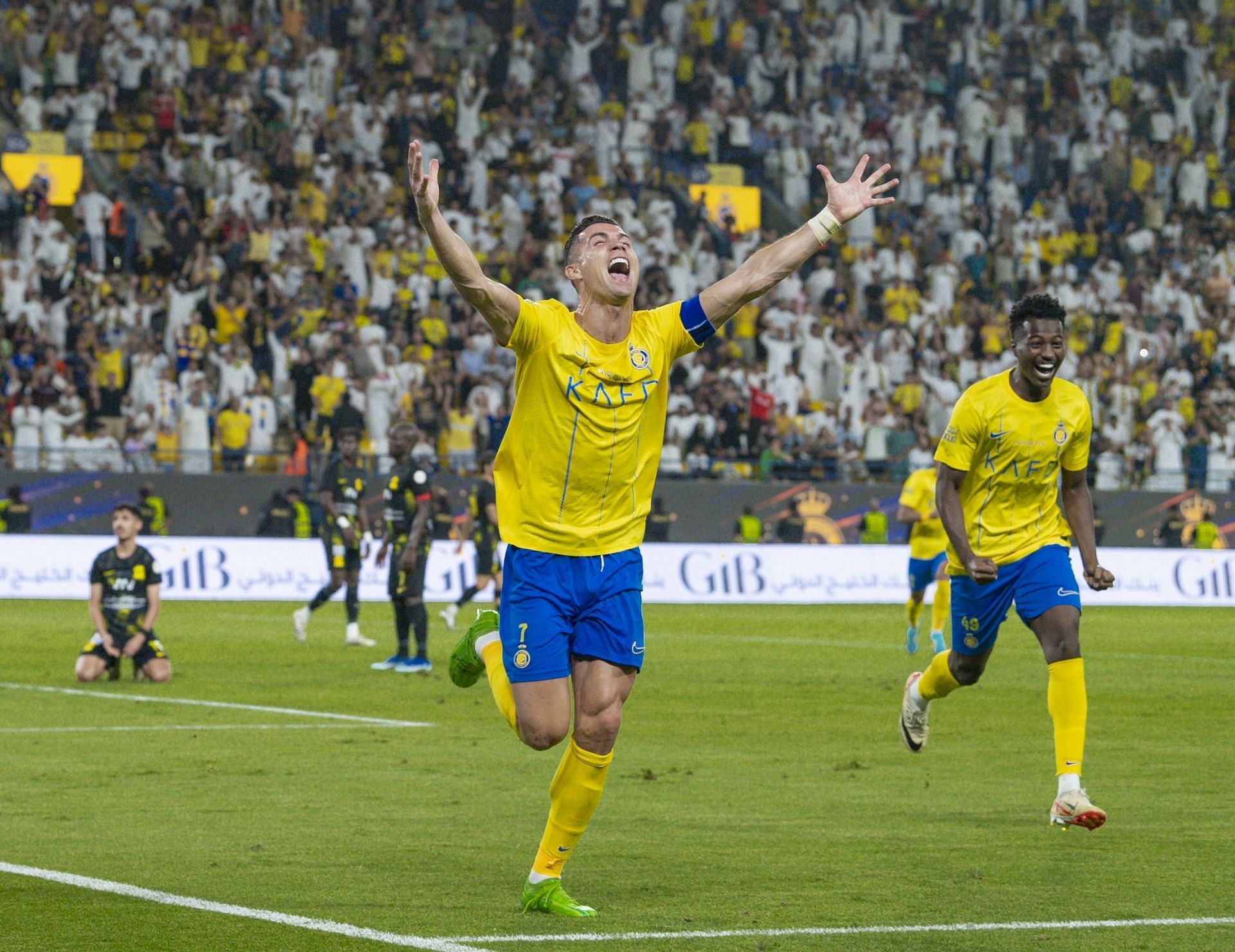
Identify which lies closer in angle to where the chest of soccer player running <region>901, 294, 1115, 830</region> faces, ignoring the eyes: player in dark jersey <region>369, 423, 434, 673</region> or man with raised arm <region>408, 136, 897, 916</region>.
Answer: the man with raised arm

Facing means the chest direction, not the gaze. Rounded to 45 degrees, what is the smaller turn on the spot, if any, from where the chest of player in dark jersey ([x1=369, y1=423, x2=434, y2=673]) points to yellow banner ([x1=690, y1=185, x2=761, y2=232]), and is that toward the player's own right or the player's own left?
approximately 135° to the player's own right

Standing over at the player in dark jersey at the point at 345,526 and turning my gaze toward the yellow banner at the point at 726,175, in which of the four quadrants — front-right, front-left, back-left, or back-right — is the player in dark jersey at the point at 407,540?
back-right

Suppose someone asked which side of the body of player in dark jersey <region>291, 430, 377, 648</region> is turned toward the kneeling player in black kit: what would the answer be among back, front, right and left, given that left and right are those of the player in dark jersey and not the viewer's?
right

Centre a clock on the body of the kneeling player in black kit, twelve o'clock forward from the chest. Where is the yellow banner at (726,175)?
The yellow banner is roughly at 7 o'clock from the kneeling player in black kit.

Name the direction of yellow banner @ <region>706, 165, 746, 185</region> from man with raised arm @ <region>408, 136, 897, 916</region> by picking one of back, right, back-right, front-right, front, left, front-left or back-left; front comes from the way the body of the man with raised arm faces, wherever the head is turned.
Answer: back-left

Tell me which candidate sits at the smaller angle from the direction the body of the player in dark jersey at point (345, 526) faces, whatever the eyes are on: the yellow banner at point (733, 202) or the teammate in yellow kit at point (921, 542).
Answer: the teammate in yellow kit

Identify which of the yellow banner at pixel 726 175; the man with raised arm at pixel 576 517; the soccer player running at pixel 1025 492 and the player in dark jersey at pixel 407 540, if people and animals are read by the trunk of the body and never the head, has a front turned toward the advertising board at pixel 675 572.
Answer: the yellow banner

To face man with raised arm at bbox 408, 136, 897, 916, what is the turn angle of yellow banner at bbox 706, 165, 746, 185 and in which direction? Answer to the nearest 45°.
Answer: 0° — it already faces them

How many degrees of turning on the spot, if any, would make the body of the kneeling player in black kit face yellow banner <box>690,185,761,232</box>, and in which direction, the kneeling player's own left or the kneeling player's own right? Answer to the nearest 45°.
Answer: approximately 135° to the kneeling player's own left

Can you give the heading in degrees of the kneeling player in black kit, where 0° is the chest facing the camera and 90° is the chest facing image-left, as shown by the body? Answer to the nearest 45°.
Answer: approximately 0°

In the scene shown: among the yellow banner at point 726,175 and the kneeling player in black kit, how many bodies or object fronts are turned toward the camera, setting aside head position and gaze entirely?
2
